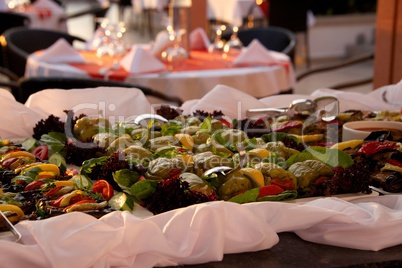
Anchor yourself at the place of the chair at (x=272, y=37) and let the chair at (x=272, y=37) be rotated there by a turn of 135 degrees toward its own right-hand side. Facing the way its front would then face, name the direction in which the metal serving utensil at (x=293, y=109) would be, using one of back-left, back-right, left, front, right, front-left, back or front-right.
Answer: back

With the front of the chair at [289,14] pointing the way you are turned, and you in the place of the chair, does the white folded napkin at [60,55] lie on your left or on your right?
on your left

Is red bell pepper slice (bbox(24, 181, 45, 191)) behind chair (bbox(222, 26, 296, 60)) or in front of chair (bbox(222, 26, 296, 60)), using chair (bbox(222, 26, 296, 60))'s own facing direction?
in front

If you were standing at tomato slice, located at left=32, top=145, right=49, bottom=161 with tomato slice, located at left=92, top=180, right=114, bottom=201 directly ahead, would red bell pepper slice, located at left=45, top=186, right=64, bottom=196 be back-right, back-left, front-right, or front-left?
front-right

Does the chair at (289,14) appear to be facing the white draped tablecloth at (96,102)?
no

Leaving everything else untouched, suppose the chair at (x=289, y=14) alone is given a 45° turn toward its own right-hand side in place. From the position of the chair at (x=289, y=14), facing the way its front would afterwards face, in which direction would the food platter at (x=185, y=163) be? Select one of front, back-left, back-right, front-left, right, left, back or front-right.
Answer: back

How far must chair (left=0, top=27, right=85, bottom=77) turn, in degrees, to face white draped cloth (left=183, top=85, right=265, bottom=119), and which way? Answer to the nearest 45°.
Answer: approximately 45° to its right

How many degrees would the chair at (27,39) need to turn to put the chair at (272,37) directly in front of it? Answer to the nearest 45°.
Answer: approximately 45° to its left

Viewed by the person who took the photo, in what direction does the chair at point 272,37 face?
facing the viewer and to the left of the viewer

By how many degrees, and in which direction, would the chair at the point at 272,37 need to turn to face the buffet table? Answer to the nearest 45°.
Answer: approximately 45° to its left

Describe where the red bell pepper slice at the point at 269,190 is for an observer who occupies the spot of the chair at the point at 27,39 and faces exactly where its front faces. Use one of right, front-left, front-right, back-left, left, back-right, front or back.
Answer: front-right

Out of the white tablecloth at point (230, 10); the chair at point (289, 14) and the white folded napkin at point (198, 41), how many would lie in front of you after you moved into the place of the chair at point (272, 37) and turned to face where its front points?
1

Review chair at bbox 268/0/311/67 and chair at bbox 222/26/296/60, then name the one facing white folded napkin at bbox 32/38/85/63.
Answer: chair at bbox 222/26/296/60

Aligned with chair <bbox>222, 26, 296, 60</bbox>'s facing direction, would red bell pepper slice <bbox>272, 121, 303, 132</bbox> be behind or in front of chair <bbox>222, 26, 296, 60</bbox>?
in front
